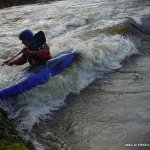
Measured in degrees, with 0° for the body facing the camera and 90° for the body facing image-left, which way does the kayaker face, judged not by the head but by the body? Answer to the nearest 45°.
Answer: approximately 45°
